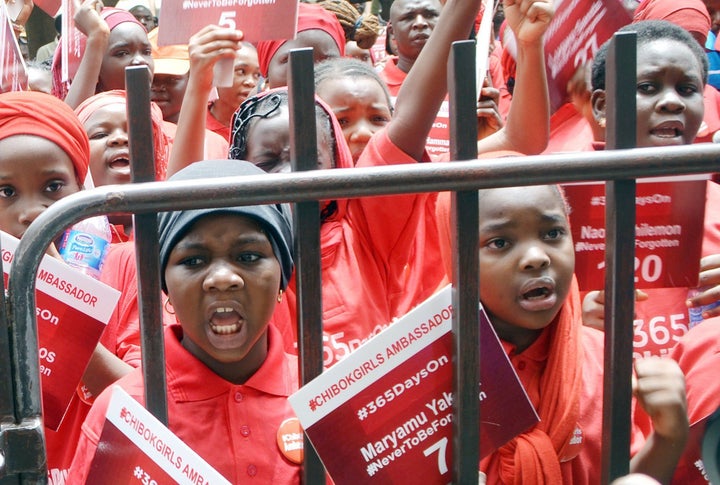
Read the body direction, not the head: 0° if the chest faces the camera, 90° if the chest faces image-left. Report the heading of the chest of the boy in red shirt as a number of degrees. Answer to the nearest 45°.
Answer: approximately 0°

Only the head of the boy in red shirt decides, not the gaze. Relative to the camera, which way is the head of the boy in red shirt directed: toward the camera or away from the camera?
toward the camera
